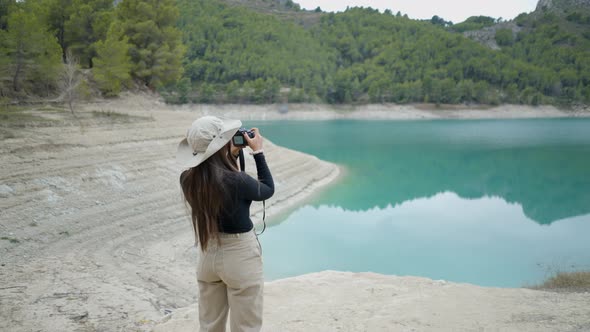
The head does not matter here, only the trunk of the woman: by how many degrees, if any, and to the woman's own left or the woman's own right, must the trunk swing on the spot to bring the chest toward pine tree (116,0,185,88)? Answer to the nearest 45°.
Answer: approximately 45° to the woman's own left

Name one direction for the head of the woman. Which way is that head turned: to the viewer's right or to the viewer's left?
to the viewer's right

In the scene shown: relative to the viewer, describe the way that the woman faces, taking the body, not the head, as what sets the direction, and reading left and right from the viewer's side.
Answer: facing away from the viewer and to the right of the viewer

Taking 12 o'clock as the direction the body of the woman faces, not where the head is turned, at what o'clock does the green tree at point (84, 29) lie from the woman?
The green tree is roughly at 10 o'clock from the woman.

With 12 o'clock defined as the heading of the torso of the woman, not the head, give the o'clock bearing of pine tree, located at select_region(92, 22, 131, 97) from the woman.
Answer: The pine tree is roughly at 10 o'clock from the woman.

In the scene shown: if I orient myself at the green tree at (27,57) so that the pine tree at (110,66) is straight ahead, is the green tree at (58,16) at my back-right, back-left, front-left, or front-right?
front-left
